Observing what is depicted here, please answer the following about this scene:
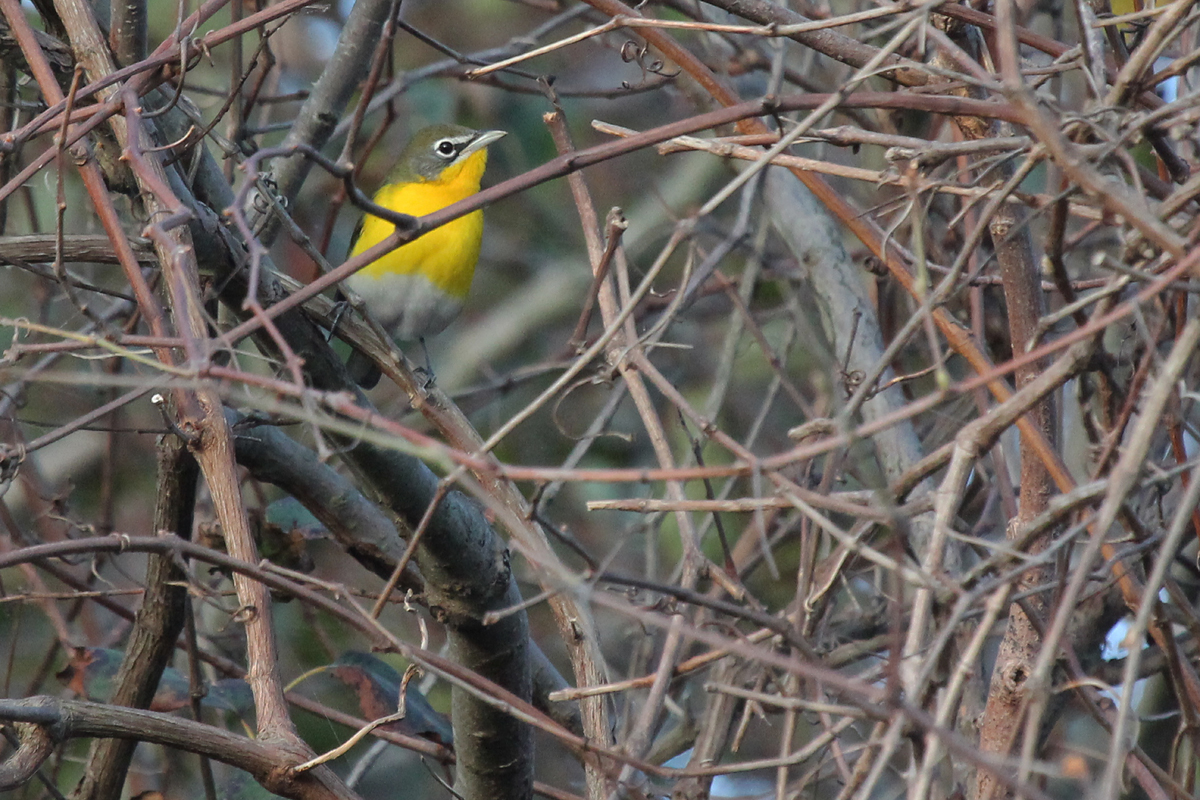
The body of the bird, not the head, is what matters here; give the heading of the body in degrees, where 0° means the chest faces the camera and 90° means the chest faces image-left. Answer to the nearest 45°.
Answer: approximately 315°
